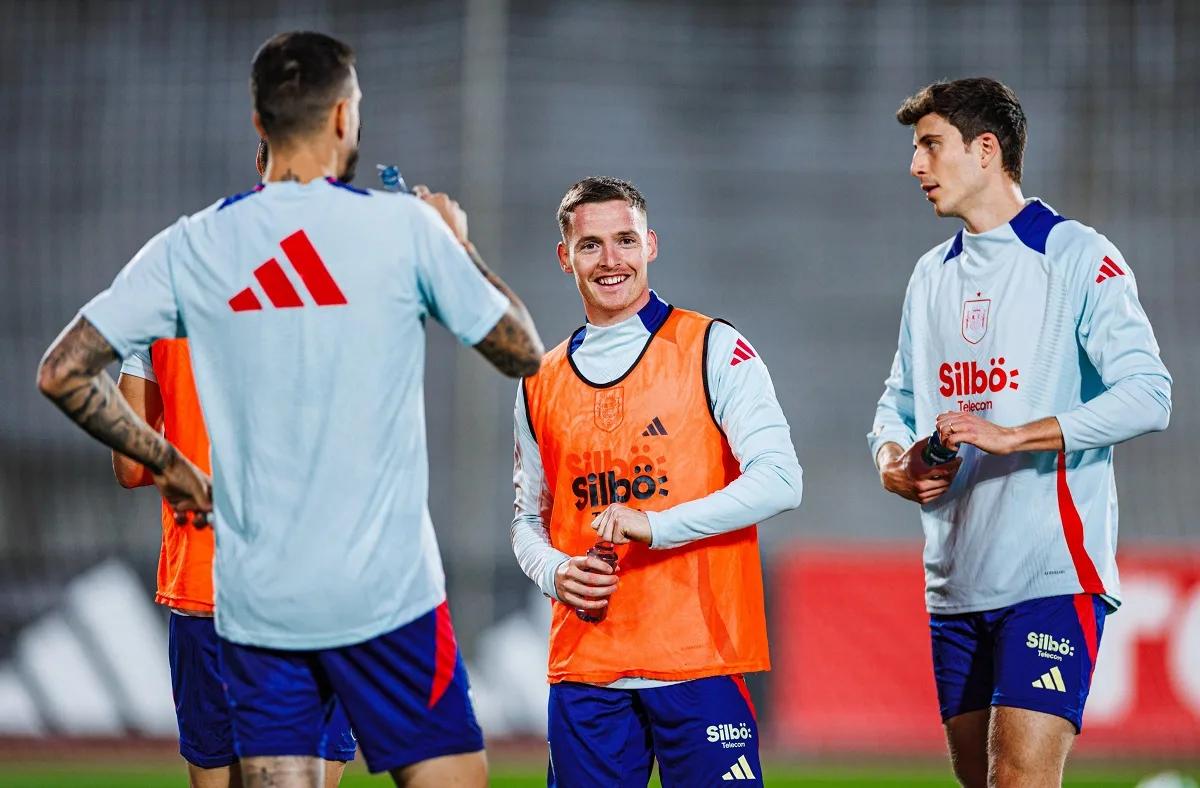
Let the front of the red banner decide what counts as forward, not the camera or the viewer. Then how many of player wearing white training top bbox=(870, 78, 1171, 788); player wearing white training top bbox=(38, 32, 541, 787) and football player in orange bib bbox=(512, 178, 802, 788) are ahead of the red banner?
3

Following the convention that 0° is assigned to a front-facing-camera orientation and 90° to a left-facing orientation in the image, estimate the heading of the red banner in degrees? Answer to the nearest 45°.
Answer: approximately 0°

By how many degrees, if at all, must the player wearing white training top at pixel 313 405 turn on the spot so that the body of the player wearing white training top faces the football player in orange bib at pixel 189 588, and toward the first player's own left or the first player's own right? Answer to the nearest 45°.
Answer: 0° — they already face them

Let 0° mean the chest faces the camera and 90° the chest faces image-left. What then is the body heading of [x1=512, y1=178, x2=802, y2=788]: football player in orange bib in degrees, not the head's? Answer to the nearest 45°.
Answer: approximately 0°

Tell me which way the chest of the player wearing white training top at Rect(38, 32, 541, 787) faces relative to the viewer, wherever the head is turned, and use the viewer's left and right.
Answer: facing away from the viewer

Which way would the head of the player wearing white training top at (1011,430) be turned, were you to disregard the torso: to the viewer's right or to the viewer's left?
to the viewer's left

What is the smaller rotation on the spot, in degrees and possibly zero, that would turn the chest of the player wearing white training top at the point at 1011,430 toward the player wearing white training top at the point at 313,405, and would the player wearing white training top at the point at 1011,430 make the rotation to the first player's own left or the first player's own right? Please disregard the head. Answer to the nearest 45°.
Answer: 0° — they already face them

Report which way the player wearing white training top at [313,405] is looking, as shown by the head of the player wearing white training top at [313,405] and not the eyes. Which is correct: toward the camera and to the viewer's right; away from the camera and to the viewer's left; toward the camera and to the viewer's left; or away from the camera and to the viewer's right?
away from the camera and to the viewer's right

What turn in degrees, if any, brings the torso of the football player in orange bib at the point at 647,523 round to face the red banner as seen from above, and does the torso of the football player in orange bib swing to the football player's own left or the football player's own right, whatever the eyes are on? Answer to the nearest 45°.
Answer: approximately 180°

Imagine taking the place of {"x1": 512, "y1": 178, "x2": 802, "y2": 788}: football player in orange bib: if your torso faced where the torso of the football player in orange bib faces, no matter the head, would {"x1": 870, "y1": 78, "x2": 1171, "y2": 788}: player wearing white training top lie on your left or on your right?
on your left
